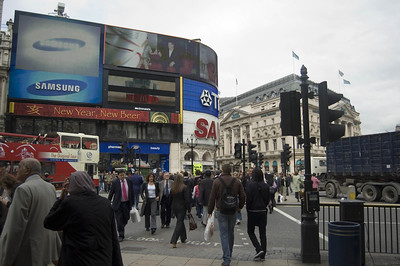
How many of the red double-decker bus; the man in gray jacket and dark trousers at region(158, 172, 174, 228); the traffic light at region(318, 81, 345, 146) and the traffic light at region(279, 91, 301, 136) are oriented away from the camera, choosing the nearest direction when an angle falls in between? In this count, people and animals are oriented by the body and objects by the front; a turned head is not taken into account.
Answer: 1

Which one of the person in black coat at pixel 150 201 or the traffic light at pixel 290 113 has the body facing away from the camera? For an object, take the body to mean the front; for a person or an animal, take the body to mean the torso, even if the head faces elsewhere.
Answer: the traffic light

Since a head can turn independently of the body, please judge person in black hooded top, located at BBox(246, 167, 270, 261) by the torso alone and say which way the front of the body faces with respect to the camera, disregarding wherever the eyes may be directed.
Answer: away from the camera

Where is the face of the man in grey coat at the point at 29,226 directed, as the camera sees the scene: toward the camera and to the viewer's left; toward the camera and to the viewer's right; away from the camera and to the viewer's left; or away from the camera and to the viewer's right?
away from the camera and to the viewer's left

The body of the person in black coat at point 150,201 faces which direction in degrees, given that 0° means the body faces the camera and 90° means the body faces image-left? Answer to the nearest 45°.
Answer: approximately 0°

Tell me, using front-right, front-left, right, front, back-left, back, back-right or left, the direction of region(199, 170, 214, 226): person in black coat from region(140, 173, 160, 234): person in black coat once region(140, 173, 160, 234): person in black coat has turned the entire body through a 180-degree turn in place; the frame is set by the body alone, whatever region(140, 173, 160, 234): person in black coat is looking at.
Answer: right

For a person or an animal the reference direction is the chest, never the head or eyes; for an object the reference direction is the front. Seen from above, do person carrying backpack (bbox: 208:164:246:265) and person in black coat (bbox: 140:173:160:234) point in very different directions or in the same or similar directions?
very different directions

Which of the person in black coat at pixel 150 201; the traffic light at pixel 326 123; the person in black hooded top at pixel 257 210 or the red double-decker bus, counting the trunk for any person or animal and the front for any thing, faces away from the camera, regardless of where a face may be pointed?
the person in black hooded top at pixel 257 210

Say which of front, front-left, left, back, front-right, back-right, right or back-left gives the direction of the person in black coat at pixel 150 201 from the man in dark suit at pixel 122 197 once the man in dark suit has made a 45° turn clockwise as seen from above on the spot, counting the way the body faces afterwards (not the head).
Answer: back

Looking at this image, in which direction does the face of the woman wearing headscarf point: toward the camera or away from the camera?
away from the camera

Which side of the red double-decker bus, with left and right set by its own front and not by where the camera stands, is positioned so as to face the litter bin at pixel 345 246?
right

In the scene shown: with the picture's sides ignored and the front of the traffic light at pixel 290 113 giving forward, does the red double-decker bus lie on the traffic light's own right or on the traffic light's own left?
on the traffic light's own left

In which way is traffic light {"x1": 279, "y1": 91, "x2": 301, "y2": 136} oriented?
away from the camera
